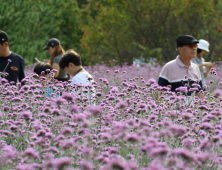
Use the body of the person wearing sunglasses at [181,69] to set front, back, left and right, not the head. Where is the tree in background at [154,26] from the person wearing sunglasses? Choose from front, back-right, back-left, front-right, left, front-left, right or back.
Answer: back-left

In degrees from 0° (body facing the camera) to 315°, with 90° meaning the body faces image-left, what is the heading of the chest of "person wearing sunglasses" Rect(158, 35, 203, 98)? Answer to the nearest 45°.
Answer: approximately 315°

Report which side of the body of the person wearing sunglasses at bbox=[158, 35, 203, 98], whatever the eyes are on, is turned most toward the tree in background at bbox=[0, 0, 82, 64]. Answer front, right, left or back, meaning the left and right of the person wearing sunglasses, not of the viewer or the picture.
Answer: back

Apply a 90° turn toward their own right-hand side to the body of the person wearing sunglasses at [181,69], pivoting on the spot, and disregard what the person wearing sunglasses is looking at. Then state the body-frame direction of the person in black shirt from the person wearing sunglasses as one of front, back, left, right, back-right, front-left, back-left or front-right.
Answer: front-right
